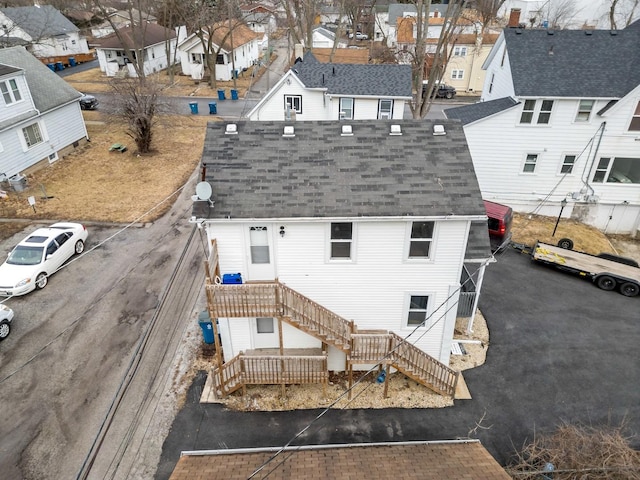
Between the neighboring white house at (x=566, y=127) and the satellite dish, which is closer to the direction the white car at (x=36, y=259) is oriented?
the satellite dish

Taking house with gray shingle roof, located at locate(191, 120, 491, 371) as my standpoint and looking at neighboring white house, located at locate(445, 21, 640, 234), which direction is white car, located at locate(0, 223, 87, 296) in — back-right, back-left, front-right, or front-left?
back-left

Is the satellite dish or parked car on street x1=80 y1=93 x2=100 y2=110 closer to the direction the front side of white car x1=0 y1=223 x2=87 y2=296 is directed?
the satellite dish
